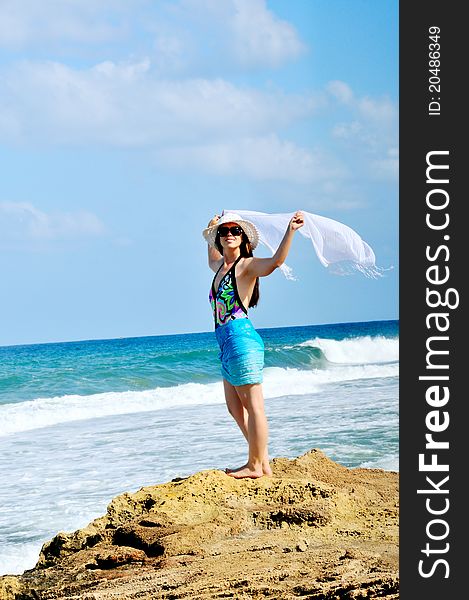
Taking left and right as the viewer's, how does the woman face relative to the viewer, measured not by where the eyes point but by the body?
facing the viewer and to the left of the viewer
